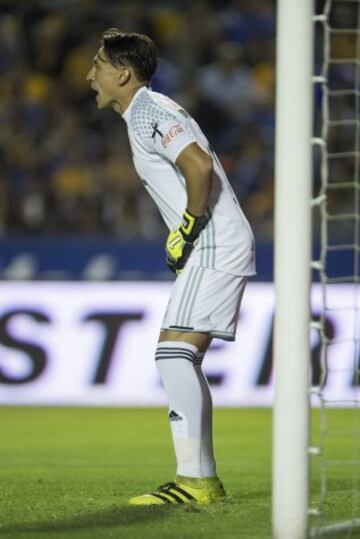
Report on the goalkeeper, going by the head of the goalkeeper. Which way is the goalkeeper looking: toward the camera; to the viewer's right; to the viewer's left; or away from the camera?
to the viewer's left

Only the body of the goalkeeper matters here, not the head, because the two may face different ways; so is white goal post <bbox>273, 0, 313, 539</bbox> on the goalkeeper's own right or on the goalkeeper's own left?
on the goalkeeper's own left

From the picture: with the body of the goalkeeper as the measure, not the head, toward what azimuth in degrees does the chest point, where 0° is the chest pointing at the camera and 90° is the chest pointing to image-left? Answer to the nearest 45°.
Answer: approximately 90°
